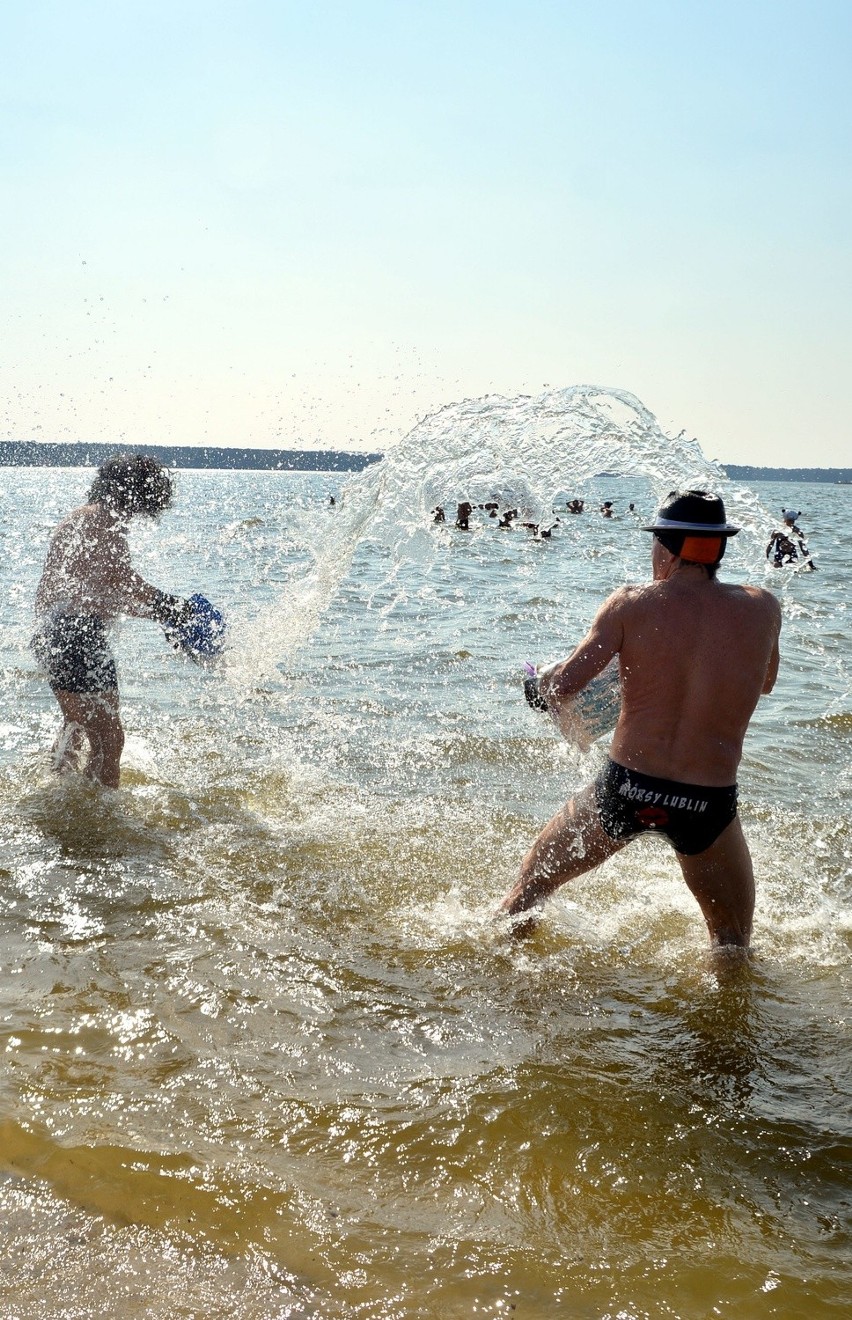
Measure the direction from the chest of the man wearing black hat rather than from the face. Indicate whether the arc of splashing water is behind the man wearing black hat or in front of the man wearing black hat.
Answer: in front

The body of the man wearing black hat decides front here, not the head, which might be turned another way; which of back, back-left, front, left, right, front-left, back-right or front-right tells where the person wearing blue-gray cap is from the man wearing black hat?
front-right

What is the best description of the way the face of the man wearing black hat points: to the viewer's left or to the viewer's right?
to the viewer's left

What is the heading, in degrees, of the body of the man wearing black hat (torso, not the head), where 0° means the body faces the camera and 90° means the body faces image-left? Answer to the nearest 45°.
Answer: approximately 135°
